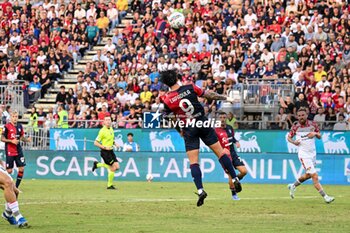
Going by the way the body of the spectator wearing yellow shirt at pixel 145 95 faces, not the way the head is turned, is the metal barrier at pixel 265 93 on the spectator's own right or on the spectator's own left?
on the spectator's own left

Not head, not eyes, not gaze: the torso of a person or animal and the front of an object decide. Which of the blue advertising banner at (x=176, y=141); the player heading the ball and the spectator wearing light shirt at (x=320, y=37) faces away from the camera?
the player heading the ball

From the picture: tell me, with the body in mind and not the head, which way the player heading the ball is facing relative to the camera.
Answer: away from the camera

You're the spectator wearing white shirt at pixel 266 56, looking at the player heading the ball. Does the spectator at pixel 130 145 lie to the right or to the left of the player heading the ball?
right

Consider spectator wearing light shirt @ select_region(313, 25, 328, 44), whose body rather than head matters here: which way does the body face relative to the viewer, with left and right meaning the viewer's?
facing the viewer

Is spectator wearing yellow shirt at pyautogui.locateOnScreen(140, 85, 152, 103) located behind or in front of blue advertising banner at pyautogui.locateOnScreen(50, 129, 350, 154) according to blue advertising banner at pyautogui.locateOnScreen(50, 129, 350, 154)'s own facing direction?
behind

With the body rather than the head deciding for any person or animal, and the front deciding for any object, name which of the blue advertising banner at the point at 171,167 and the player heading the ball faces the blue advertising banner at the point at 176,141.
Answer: the player heading the ball

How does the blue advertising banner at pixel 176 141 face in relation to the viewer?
toward the camera

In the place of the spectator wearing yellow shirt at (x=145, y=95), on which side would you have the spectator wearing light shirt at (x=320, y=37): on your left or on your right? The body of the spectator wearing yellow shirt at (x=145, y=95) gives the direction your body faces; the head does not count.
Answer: on your left

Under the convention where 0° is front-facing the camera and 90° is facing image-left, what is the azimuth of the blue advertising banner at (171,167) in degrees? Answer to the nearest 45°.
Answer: approximately 0°

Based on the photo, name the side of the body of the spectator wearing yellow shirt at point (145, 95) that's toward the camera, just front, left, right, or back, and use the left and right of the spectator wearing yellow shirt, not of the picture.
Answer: front
